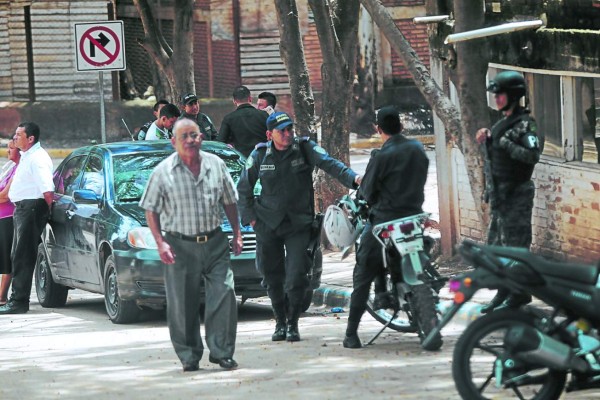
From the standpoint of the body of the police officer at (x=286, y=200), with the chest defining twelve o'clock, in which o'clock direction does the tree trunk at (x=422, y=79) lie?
The tree trunk is roughly at 7 o'clock from the police officer.

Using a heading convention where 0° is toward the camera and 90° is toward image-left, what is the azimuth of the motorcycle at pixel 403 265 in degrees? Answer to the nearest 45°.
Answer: approximately 135°

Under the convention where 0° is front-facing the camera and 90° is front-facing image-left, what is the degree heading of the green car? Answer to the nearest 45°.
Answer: approximately 315°

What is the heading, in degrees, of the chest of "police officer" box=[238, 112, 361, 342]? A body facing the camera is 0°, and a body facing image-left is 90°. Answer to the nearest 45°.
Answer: approximately 0°

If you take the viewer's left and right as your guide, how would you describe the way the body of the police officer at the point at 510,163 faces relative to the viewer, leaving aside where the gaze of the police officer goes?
facing to the left of the viewer

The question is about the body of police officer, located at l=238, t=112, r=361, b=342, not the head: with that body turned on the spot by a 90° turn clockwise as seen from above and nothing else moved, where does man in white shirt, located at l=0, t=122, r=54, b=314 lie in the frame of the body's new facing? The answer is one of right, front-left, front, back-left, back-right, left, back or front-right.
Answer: front-right

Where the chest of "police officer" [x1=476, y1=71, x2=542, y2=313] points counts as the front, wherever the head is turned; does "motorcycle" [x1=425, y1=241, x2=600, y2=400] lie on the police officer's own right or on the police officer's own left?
on the police officer's own left

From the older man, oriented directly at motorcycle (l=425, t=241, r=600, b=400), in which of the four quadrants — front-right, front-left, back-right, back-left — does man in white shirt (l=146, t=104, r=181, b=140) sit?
back-left

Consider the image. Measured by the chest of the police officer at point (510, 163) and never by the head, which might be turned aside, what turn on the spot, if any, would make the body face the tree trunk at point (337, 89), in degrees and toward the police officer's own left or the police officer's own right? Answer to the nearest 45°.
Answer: approximately 90° to the police officer's own right
